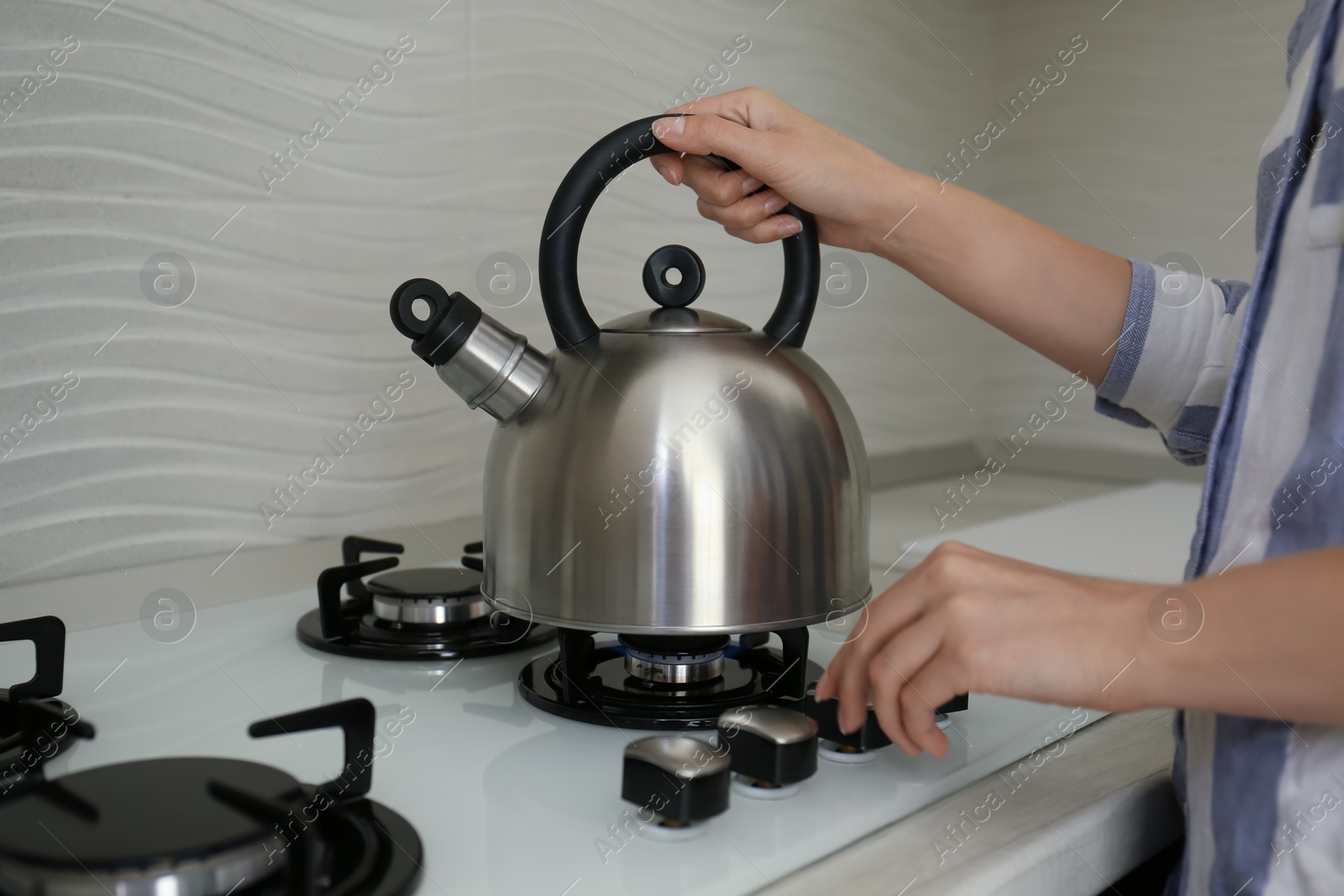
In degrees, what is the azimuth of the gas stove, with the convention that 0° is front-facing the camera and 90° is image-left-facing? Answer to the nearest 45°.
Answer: approximately 315°

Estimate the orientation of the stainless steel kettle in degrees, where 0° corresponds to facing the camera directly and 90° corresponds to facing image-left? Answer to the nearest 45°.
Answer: approximately 90°
